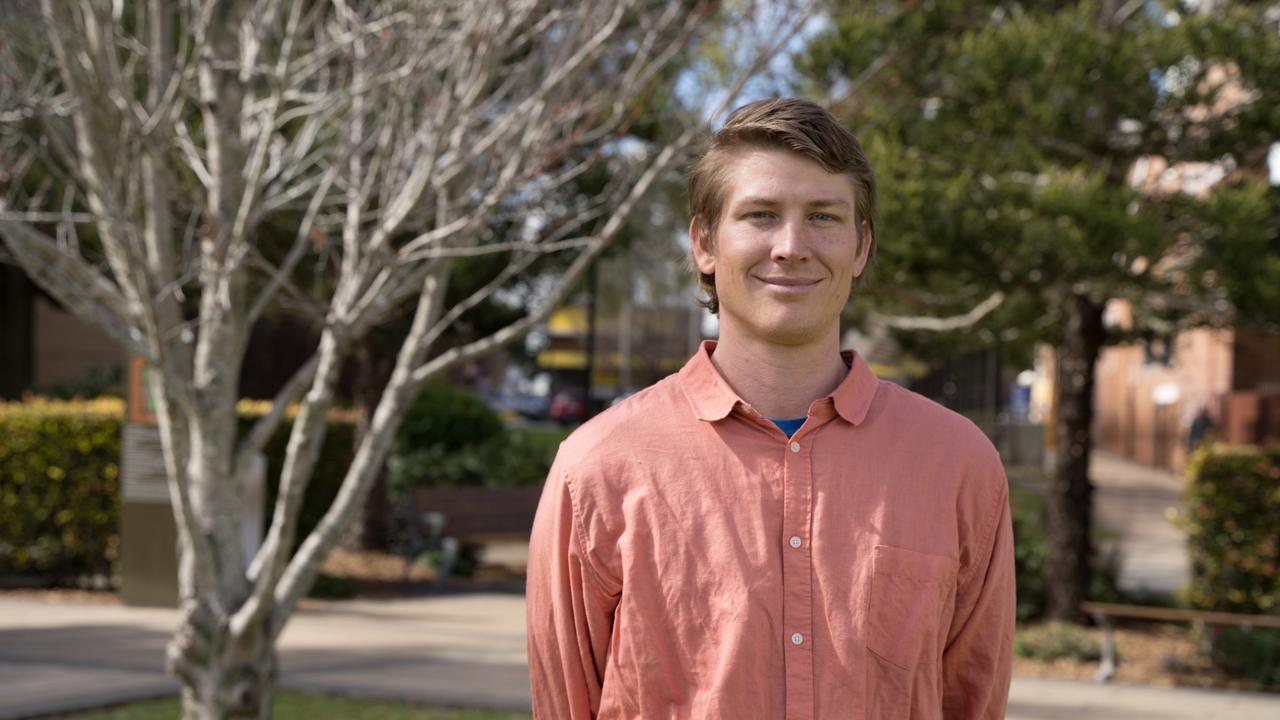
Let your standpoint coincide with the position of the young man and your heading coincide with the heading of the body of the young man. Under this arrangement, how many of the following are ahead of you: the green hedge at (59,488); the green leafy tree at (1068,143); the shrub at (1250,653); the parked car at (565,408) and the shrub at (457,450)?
0

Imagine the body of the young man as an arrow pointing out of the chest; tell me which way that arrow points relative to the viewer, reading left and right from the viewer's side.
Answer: facing the viewer

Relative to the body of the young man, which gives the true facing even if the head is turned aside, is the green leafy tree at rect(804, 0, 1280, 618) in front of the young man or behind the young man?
behind

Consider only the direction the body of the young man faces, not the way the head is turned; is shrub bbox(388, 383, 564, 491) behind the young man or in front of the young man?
behind

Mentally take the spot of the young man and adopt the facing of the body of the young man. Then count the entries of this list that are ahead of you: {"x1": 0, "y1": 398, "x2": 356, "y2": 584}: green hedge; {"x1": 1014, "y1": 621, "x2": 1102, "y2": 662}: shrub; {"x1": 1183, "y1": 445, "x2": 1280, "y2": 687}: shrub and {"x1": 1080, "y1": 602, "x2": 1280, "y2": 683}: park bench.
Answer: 0

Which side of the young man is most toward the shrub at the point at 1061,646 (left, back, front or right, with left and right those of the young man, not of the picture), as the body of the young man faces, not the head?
back

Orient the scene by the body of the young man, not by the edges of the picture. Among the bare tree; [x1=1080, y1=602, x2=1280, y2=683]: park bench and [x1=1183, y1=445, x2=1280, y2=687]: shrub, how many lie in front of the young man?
0

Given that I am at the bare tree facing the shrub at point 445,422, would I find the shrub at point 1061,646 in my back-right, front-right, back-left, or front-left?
front-right

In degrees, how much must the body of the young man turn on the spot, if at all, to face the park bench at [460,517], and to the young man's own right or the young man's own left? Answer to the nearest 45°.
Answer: approximately 180°

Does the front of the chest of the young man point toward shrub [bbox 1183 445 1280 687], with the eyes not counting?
no

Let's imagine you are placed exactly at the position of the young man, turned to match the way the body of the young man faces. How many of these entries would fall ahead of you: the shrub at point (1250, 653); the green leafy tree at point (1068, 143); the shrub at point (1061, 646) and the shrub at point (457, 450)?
0

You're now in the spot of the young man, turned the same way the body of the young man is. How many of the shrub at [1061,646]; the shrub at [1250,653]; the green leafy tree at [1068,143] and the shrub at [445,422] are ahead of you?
0

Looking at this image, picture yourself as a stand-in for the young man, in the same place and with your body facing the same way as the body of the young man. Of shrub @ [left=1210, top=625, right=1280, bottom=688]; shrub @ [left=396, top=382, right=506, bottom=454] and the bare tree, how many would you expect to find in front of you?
0

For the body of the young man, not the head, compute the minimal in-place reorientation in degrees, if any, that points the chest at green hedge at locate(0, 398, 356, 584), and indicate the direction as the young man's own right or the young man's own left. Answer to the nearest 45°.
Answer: approximately 135° to the young man's own right

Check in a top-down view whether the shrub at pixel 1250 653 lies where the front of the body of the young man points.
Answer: no

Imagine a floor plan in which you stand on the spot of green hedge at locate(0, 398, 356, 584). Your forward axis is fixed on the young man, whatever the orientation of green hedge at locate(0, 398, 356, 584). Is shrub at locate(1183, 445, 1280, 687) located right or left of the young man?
left

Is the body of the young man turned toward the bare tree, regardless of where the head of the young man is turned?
no

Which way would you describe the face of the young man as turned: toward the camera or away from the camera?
toward the camera

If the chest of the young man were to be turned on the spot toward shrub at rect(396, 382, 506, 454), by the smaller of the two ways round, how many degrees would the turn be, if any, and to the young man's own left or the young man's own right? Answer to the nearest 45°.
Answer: approximately 180°

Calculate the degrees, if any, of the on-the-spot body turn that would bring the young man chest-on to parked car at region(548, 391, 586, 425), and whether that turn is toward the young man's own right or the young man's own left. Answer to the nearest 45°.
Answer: approximately 180°
